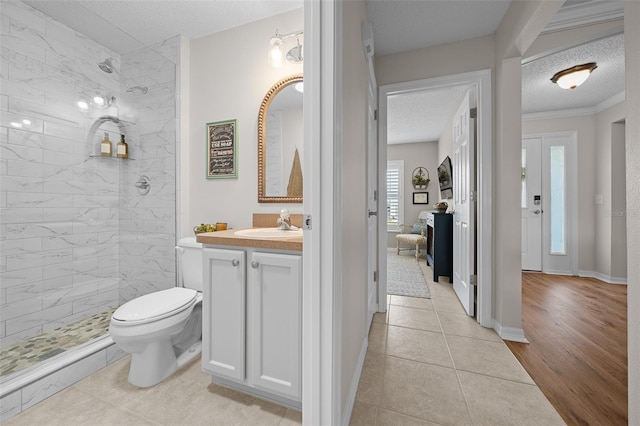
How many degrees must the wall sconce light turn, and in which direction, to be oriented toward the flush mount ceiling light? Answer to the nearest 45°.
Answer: approximately 135° to its left

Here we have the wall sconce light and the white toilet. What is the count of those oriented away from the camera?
0

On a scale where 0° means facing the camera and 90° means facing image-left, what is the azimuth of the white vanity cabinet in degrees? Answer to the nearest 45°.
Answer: approximately 45°

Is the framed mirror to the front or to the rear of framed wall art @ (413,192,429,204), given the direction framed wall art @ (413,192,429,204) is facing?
to the front

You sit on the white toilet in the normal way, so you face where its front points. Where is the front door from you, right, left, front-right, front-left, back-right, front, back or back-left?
back-left

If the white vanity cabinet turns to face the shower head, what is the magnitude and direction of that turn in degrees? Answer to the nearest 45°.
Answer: approximately 90° to its right

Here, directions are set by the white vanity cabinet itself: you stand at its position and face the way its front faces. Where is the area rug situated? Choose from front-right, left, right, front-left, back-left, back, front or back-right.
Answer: back

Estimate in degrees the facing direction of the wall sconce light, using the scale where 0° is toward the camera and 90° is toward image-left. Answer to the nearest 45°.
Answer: approximately 45°

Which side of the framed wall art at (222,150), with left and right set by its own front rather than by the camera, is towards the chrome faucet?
left

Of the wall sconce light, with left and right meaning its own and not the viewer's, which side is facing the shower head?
right

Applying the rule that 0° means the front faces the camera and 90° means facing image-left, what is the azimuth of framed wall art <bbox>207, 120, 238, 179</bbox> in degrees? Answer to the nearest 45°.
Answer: approximately 45°
